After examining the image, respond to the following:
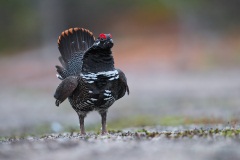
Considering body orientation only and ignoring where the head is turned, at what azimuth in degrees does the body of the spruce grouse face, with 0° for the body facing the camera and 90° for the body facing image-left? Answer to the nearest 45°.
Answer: approximately 315°
